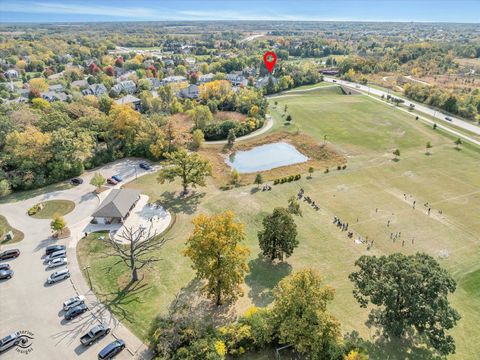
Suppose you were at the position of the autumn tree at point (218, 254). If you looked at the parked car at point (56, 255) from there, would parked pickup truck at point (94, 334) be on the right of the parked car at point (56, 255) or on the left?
left

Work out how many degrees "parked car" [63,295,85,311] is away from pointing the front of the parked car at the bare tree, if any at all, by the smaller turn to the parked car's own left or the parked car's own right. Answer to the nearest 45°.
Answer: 0° — it already faces it

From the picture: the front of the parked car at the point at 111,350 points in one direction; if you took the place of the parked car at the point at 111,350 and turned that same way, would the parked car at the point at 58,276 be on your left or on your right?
on your left

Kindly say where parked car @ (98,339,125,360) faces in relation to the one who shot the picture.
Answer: facing away from the viewer and to the right of the viewer

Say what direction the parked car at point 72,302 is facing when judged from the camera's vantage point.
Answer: facing away from the viewer and to the right of the viewer

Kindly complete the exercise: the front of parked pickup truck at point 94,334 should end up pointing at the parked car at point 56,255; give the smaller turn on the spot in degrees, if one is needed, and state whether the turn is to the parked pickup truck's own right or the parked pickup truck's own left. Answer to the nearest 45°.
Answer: approximately 45° to the parked pickup truck's own left

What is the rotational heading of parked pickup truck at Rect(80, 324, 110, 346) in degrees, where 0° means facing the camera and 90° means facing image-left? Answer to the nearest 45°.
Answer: approximately 225°

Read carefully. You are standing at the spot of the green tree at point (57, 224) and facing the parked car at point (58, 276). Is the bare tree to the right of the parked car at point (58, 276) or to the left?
left

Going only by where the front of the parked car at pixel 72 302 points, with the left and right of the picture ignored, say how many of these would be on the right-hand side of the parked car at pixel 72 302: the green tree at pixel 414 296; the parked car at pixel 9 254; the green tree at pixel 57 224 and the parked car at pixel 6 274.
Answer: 1

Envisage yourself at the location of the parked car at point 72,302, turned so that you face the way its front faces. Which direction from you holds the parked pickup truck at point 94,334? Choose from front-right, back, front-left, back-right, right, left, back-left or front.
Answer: back-right

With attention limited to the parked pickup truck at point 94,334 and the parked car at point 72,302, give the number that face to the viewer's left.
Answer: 0
